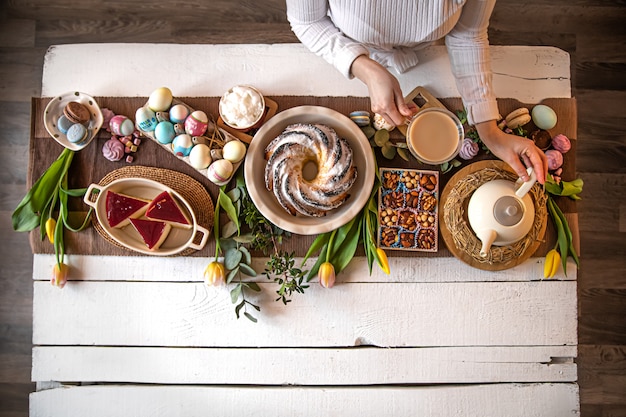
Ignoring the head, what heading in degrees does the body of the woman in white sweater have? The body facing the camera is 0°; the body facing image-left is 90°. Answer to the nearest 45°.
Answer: approximately 0°
